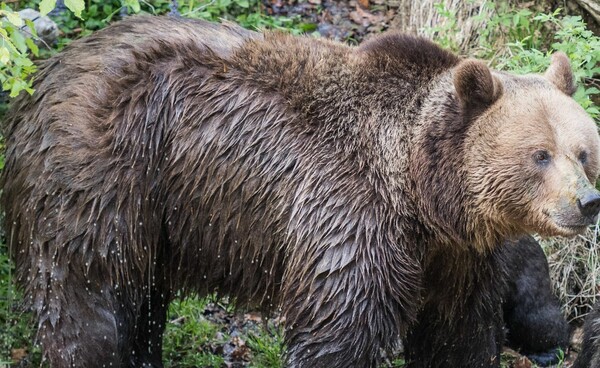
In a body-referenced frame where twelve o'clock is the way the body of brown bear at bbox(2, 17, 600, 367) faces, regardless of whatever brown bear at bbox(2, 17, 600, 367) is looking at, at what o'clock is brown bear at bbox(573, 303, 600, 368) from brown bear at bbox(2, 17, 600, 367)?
brown bear at bbox(573, 303, 600, 368) is roughly at 12 o'clock from brown bear at bbox(2, 17, 600, 367).

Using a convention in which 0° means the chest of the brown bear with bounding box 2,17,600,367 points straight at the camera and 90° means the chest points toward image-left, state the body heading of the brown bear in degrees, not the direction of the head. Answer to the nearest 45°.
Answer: approximately 270°
